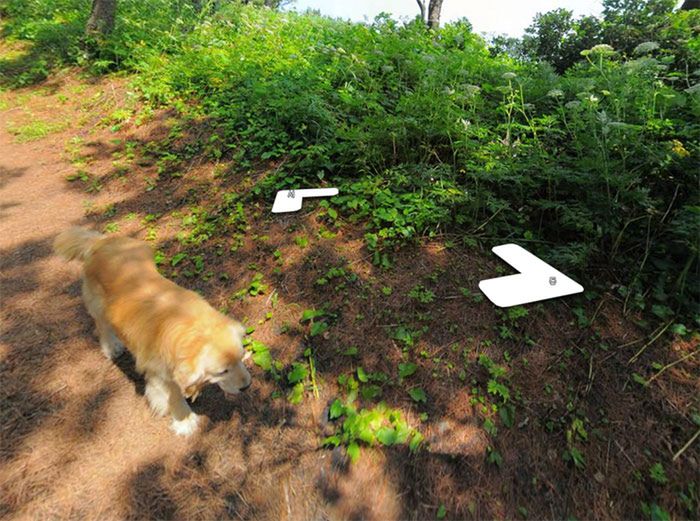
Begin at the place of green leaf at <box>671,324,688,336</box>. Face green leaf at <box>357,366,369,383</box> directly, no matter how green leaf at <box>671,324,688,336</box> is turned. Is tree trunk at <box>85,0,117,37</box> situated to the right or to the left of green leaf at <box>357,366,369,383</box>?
right

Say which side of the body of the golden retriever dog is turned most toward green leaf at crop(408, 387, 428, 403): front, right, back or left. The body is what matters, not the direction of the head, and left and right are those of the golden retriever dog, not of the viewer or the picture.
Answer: front

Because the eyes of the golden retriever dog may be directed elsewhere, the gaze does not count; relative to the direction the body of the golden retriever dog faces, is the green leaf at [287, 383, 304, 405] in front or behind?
in front

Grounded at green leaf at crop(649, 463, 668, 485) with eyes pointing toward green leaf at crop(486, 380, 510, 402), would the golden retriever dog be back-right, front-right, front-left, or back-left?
front-left

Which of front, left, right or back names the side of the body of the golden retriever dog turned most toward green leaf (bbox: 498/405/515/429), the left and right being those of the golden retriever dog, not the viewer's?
front

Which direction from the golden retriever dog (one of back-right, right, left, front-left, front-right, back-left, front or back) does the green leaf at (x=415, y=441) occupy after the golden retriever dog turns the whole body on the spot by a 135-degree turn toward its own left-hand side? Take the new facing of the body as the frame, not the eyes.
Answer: back-right

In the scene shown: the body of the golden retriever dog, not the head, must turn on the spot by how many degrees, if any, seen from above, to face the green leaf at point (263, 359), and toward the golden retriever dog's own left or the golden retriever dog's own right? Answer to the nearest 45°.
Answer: approximately 45° to the golden retriever dog's own left

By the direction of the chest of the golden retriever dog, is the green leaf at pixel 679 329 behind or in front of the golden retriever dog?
in front

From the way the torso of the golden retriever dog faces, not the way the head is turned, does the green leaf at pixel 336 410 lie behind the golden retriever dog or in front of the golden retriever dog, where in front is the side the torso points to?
in front

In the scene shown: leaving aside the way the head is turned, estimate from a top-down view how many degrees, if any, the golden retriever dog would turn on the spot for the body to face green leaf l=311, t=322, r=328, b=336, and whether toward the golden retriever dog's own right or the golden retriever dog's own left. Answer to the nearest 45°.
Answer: approximately 45° to the golden retriever dog's own left

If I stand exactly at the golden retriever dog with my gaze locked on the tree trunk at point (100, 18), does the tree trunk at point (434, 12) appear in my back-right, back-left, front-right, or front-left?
front-right

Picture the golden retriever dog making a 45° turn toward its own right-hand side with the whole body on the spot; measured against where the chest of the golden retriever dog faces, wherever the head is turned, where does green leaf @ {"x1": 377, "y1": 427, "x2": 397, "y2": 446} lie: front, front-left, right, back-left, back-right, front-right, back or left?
front-left

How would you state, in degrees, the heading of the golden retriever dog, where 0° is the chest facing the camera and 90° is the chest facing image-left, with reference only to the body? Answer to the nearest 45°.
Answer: approximately 315°

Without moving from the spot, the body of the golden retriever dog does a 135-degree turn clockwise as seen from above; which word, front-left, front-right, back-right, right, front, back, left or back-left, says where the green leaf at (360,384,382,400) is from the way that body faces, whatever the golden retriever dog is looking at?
back-left

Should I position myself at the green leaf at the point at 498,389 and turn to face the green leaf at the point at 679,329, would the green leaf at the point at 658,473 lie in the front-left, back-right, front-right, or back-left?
front-right

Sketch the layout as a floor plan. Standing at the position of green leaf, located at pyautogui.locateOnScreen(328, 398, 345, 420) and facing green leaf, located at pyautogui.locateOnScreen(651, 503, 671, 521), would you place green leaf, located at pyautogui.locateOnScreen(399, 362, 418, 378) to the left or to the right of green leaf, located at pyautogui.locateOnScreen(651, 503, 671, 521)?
left
